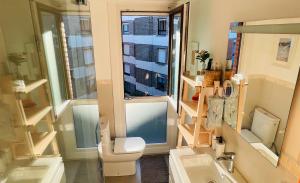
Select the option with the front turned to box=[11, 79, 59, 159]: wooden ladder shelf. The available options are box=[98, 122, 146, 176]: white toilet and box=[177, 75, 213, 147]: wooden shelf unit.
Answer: the wooden shelf unit

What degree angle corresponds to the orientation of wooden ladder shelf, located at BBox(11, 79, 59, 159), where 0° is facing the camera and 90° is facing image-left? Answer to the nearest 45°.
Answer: approximately 315°

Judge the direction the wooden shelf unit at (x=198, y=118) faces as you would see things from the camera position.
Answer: facing the viewer and to the left of the viewer

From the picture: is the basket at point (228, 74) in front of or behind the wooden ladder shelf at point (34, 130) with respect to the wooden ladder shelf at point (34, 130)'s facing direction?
in front

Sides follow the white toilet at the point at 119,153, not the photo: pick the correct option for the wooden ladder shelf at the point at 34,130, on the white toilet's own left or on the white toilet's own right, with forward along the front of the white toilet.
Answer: on the white toilet's own right

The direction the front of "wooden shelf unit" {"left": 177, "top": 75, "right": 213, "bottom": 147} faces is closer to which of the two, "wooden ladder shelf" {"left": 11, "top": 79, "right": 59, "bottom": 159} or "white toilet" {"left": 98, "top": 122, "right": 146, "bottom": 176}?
the wooden ladder shelf

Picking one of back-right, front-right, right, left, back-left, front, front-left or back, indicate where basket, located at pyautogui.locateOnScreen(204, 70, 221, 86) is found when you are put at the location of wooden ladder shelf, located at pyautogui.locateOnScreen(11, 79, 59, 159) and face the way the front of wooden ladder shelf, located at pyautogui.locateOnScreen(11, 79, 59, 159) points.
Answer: front-left
